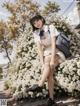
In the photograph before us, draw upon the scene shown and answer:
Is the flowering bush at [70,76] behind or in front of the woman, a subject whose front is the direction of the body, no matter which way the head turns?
behind

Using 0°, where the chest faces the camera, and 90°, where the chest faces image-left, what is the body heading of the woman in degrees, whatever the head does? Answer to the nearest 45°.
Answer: approximately 45°
